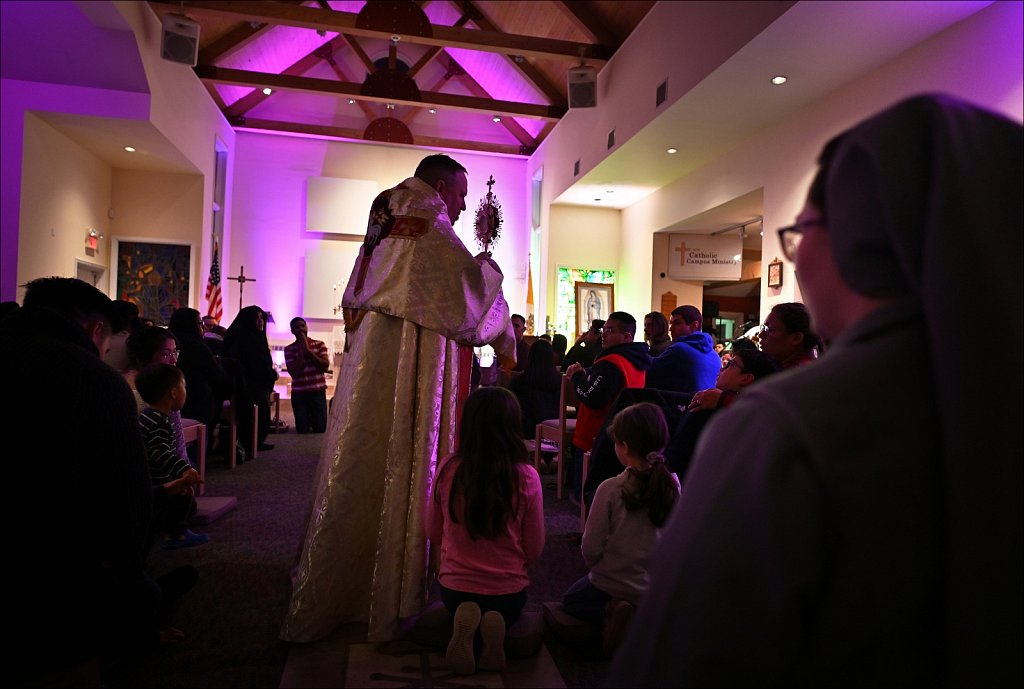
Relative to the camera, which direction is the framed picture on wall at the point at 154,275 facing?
toward the camera

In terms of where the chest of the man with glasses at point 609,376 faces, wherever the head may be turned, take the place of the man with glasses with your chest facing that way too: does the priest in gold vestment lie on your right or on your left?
on your left

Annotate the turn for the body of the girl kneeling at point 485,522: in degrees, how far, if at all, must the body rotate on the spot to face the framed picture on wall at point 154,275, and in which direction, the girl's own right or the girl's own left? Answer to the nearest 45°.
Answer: approximately 45° to the girl's own left

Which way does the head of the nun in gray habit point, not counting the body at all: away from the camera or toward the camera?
away from the camera

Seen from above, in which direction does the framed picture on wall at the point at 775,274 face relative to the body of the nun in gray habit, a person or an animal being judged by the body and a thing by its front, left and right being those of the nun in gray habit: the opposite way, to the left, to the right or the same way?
to the left

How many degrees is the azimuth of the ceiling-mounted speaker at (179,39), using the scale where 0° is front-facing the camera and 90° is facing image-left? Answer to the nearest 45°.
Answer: approximately 315°

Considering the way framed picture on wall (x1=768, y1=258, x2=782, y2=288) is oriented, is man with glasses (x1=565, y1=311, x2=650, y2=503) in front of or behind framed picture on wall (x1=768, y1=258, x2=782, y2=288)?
in front

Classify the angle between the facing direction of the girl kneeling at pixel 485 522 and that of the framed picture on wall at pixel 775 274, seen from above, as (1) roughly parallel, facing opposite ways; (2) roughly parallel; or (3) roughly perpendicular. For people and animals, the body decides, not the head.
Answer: roughly perpendicular

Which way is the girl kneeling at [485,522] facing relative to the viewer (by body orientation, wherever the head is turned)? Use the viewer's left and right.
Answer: facing away from the viewer

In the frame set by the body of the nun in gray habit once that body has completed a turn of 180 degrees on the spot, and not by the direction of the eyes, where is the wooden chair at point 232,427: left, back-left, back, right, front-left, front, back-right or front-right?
back

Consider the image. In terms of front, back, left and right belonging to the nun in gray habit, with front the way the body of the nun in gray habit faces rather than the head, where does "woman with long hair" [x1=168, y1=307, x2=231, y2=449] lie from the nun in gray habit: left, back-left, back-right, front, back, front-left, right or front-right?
front

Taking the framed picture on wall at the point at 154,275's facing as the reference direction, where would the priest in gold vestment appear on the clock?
The priest in gold vestment is roughly at 12 o'clock from the framed picture on wall.

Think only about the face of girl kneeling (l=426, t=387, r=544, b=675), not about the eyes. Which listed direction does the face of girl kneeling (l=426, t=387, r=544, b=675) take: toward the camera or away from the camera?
away from the camera

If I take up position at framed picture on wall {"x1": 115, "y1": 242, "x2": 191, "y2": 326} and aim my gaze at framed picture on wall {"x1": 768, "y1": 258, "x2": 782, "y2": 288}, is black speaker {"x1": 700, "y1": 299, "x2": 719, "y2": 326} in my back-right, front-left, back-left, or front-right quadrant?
front-left

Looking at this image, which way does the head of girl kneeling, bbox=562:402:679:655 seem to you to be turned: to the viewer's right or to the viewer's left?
to the viewer's left
